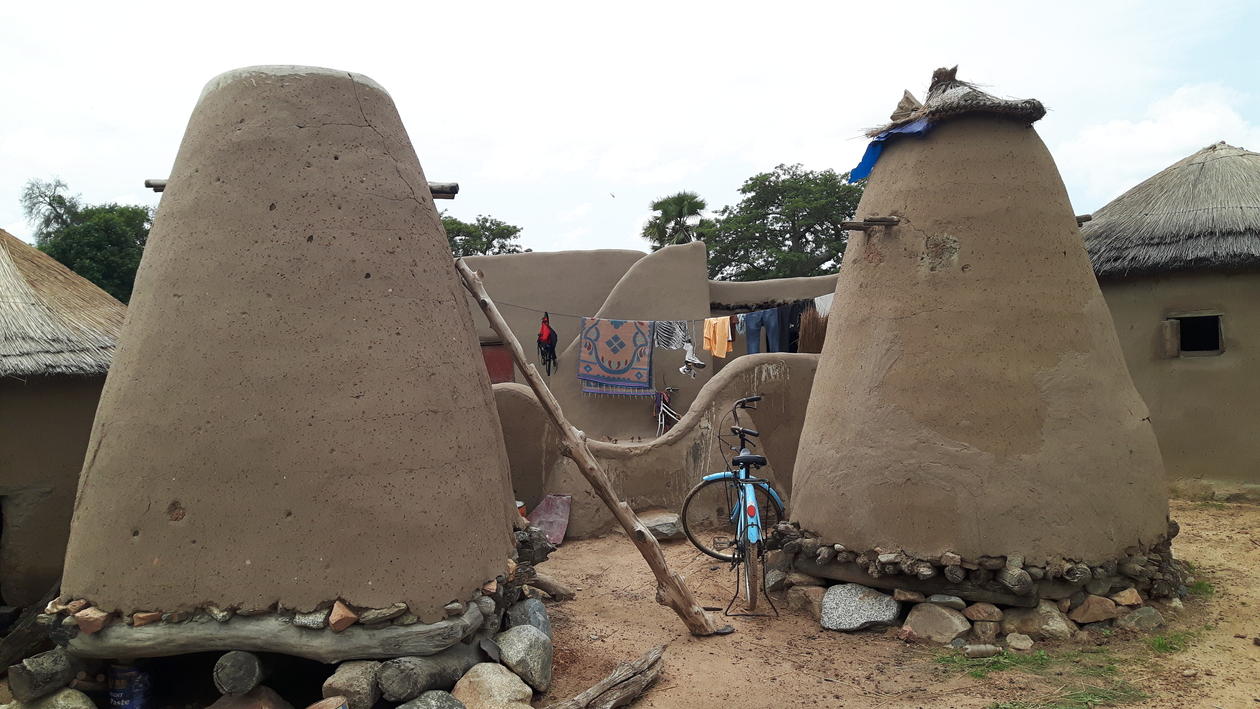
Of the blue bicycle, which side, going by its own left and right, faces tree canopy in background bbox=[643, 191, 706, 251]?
front

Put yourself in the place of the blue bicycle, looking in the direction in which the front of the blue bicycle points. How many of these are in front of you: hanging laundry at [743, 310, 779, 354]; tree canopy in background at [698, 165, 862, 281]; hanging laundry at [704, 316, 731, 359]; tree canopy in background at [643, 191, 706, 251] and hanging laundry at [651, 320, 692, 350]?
5

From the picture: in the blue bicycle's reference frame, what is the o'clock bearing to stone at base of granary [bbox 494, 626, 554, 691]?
The stone at base of granary is roughly at 7 o'clock from the blue bicycle.

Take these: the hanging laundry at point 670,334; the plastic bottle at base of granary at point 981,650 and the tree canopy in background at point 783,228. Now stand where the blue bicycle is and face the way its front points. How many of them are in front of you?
2

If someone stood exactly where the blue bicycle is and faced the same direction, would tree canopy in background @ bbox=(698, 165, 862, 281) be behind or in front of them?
in front

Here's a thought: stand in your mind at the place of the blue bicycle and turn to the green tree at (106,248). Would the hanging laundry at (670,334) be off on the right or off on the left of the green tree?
right

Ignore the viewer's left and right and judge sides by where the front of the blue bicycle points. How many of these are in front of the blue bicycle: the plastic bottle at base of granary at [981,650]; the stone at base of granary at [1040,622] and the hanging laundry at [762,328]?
1

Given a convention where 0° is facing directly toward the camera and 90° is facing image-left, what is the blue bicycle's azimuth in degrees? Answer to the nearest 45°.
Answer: approximately 180°
